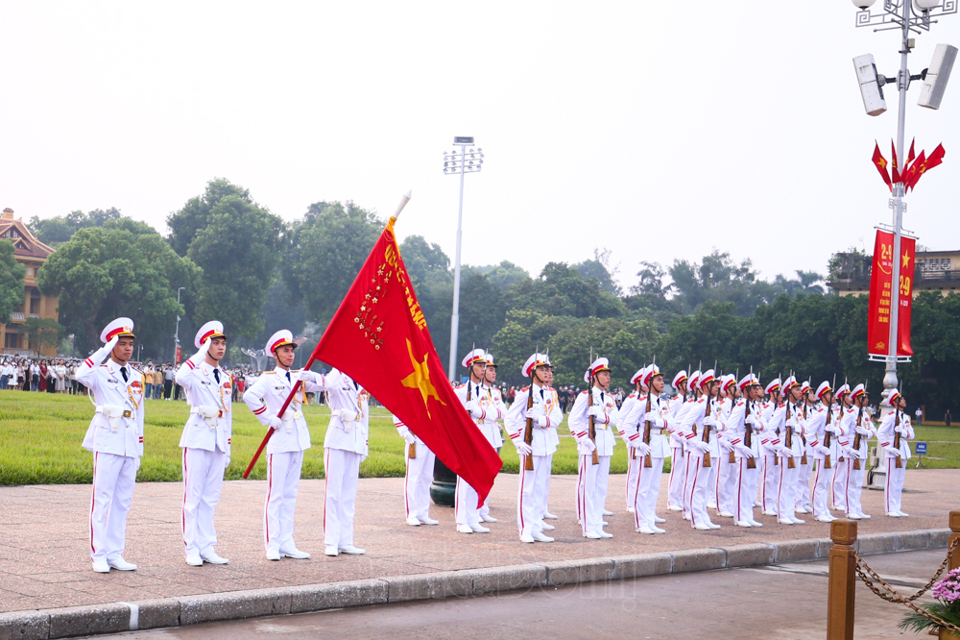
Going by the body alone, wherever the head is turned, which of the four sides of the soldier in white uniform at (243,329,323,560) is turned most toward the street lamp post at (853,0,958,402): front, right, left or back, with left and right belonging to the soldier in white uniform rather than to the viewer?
left

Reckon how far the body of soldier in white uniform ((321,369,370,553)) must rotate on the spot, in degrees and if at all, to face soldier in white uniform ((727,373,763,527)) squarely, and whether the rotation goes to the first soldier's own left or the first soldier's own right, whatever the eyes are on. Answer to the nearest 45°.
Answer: approximately 90° to the first soldier's own left

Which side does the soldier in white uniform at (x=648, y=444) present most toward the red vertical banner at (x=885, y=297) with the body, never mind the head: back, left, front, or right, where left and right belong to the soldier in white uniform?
left

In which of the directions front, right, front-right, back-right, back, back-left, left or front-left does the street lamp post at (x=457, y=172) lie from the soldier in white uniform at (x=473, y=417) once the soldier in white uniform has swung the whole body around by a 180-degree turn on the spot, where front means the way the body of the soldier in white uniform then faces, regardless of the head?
front-right

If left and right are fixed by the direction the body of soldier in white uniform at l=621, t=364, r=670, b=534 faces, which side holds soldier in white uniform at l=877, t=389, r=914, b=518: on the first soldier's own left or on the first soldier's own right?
on the first soldier's own left

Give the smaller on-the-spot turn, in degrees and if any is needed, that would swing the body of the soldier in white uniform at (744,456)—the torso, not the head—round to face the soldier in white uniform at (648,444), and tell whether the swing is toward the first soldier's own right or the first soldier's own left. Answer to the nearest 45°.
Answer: approximately 90° to the first soldier's own right

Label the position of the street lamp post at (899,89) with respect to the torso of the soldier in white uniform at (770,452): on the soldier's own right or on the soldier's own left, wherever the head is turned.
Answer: on the soldier's own left

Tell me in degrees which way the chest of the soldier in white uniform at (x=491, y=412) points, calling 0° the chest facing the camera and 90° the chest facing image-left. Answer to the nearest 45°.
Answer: approximately 315°
